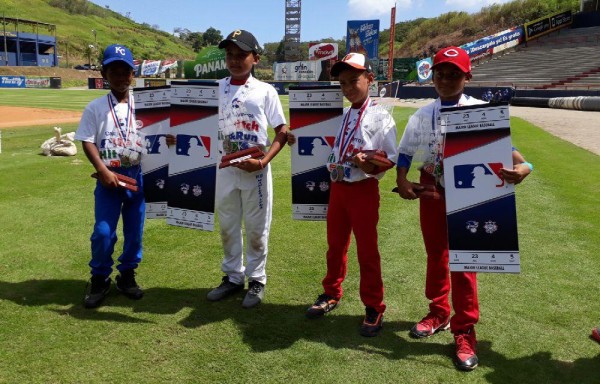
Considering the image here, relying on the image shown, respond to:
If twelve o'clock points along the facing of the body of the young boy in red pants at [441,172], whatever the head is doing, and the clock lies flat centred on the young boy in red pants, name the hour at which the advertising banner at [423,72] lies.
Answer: The advertising banner is roughly at 6 o'clock from the young boy in red pants.

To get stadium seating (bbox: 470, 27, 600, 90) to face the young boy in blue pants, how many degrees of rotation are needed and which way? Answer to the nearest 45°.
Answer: approximately 45° to its left

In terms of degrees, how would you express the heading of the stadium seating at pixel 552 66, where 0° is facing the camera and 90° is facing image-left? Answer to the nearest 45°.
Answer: approximately 45°

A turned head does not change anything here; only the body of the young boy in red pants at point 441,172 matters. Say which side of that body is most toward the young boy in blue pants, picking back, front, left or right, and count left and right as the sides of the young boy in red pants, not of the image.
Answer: right

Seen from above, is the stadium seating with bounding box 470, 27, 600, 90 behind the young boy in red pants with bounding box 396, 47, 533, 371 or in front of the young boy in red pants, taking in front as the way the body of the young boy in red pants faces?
behind

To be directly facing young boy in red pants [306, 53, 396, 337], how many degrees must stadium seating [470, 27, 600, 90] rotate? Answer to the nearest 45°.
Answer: approximately 45° to its left
